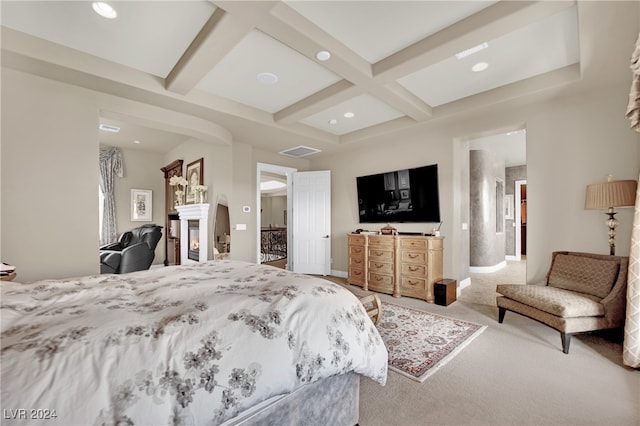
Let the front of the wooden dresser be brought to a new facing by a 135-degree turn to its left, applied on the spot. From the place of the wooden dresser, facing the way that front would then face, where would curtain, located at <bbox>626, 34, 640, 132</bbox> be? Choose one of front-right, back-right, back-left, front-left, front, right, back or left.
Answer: front-right

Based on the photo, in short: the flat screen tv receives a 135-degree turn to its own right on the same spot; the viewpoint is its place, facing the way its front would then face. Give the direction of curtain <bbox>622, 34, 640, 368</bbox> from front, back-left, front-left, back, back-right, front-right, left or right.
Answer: back-right

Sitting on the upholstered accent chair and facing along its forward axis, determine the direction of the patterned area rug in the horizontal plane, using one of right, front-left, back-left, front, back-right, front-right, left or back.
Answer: front

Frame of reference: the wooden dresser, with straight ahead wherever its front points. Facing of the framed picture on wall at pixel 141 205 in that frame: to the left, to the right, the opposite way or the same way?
to the left

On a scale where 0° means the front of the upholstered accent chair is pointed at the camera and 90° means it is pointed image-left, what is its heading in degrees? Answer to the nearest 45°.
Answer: approximately 45°

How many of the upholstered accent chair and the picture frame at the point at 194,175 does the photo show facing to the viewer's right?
0

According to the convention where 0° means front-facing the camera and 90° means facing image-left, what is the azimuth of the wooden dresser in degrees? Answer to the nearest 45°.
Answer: approximately 45°

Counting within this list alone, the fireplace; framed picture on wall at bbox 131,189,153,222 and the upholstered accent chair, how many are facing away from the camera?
0

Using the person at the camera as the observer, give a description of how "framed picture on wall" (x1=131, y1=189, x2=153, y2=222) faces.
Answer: facing the viewer

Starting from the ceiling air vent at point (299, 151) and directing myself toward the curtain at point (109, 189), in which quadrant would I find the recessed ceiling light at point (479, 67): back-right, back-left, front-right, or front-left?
back-left

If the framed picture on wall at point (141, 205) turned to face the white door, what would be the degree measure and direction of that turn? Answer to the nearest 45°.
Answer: approximately 45° to its left

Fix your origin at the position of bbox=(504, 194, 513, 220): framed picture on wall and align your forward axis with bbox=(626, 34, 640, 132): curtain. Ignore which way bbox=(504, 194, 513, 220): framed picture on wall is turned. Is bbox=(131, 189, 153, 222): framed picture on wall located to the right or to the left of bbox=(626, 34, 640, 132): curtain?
right

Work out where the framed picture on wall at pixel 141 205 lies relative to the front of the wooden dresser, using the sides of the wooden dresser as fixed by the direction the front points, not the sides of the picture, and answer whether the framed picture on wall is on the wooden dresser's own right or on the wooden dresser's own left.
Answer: on the wooden dresser's own right

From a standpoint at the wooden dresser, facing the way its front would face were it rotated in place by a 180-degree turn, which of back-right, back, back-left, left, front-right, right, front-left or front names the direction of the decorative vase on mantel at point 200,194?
back-left

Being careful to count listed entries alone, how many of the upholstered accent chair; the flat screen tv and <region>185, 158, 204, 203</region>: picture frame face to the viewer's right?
0

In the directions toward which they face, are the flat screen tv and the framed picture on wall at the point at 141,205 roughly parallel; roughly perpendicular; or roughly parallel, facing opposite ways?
roughly perpendicular
